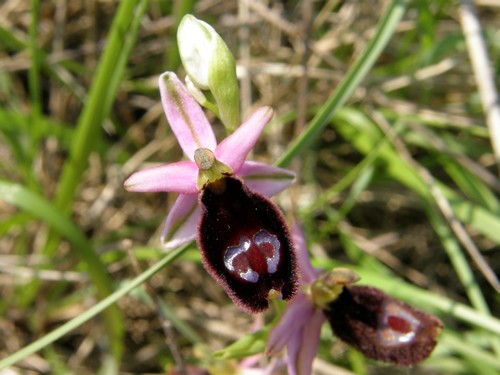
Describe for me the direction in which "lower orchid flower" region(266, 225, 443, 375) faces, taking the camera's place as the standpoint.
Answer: facing the viewer and to the right of the viewer

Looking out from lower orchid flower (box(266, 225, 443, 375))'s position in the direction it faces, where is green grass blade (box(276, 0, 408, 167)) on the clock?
The green grass blade is roughly at 8 o'clock from the lower orchid flower.

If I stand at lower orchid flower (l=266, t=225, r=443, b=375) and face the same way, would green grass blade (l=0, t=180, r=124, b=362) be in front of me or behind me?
behind

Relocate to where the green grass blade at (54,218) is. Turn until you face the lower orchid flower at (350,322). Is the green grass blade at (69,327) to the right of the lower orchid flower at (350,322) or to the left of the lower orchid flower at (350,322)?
right

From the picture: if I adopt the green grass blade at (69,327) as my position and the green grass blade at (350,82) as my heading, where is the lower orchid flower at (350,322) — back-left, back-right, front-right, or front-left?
front-right

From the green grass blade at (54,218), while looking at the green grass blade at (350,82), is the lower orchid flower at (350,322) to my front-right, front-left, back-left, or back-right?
front-right

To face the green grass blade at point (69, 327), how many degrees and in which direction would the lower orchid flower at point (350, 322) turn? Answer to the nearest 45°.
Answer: approximately 135° to its right
